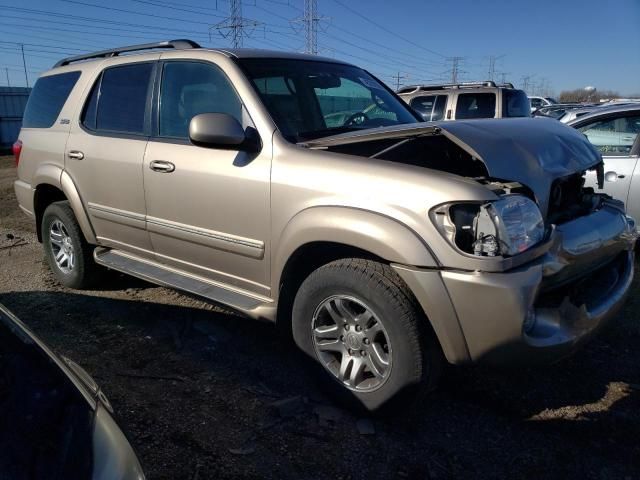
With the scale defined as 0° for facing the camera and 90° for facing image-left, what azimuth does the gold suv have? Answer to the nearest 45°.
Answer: approximately 315°

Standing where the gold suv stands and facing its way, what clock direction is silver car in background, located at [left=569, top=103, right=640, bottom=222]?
The silver car in background is roughly at 9 o'clock from the gold suv.

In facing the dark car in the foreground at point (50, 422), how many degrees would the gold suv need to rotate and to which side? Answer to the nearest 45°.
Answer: approximately 90° to its right
